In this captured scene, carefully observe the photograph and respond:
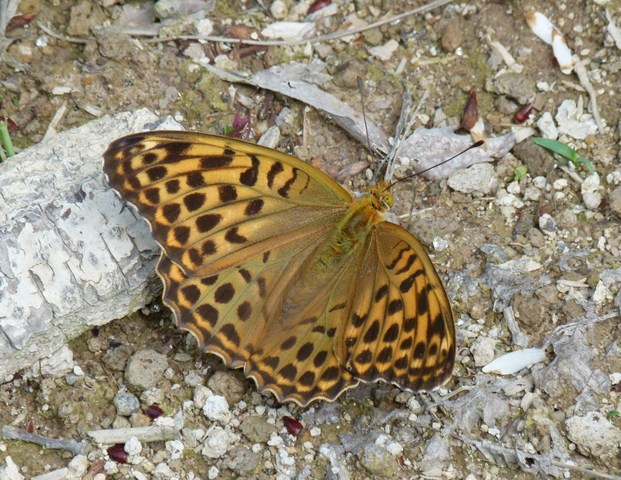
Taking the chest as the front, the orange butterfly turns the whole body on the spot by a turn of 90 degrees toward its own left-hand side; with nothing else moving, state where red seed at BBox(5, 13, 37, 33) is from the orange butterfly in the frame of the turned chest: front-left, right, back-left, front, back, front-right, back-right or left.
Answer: front

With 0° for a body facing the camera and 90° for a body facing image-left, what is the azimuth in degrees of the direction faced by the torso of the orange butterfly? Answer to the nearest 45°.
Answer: approximately 225°

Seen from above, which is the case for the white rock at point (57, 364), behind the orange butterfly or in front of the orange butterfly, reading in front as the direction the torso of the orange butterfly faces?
behind

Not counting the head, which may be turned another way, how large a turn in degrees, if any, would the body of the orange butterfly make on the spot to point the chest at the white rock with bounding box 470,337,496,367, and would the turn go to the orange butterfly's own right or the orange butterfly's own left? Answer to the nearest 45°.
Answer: approximately 45° to the orange butterfly's own right

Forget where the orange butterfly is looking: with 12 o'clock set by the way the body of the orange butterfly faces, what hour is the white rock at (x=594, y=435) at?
The white rock is roughly at 2 o'clock from the orange butterfly.
